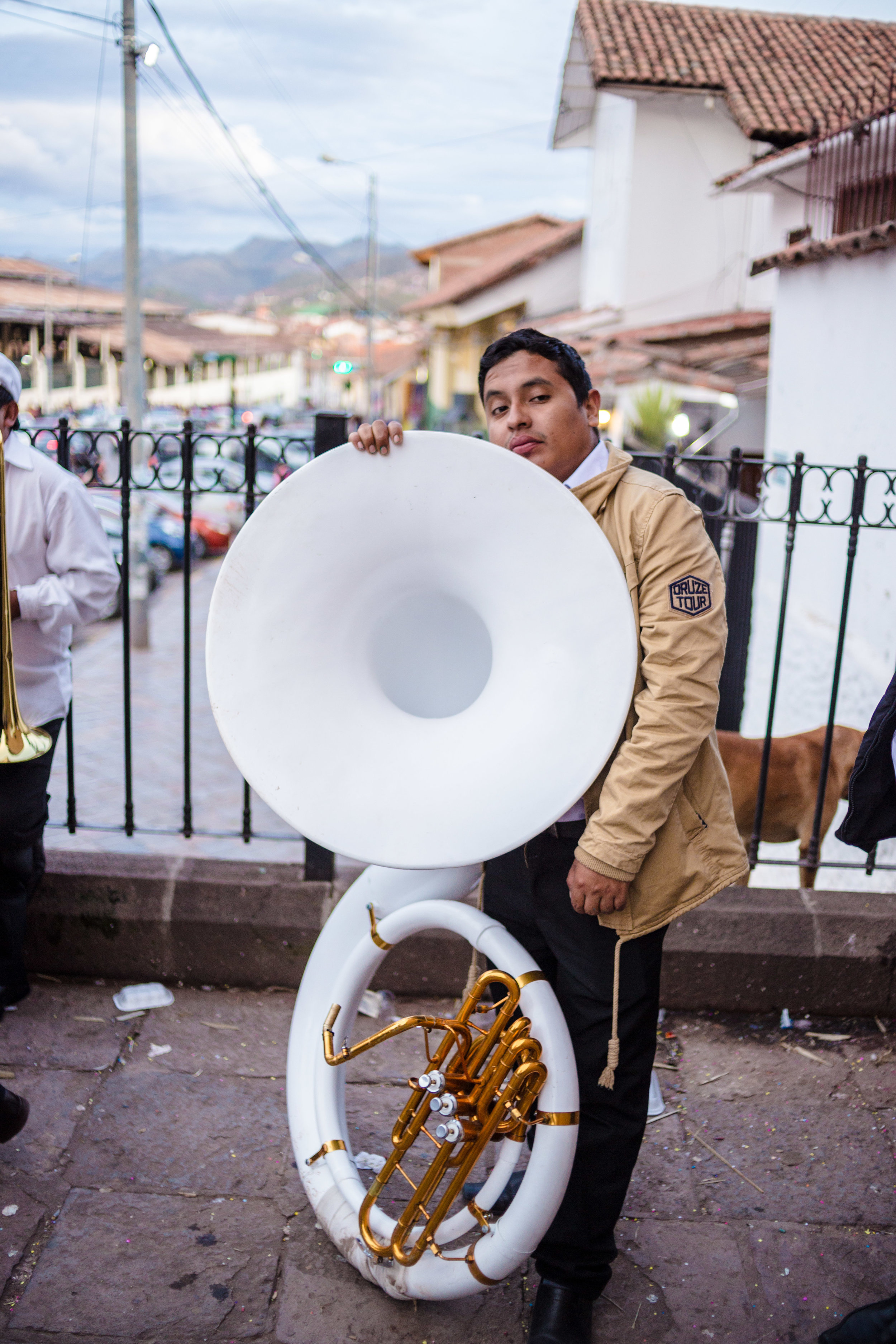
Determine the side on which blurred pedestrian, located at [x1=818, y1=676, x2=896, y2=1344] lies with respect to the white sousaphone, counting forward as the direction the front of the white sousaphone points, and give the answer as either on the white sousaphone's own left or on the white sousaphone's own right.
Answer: on the white sousaphone's own left

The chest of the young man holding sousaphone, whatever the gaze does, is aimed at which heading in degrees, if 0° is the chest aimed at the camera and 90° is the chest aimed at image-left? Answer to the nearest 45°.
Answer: approximately 45°

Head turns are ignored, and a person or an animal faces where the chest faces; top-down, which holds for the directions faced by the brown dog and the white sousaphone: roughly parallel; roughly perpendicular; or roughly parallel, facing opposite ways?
roughly perpendicular

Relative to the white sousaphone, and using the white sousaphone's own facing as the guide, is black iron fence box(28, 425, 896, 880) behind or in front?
behind

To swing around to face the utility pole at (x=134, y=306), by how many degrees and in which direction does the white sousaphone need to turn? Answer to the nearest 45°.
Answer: approximately 180°

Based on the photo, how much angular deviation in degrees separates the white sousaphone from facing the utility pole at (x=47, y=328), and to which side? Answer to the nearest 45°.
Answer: approximately 180°

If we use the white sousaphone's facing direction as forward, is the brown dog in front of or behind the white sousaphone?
behind

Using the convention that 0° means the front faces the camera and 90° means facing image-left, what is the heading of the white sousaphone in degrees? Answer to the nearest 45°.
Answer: approximately 0°
